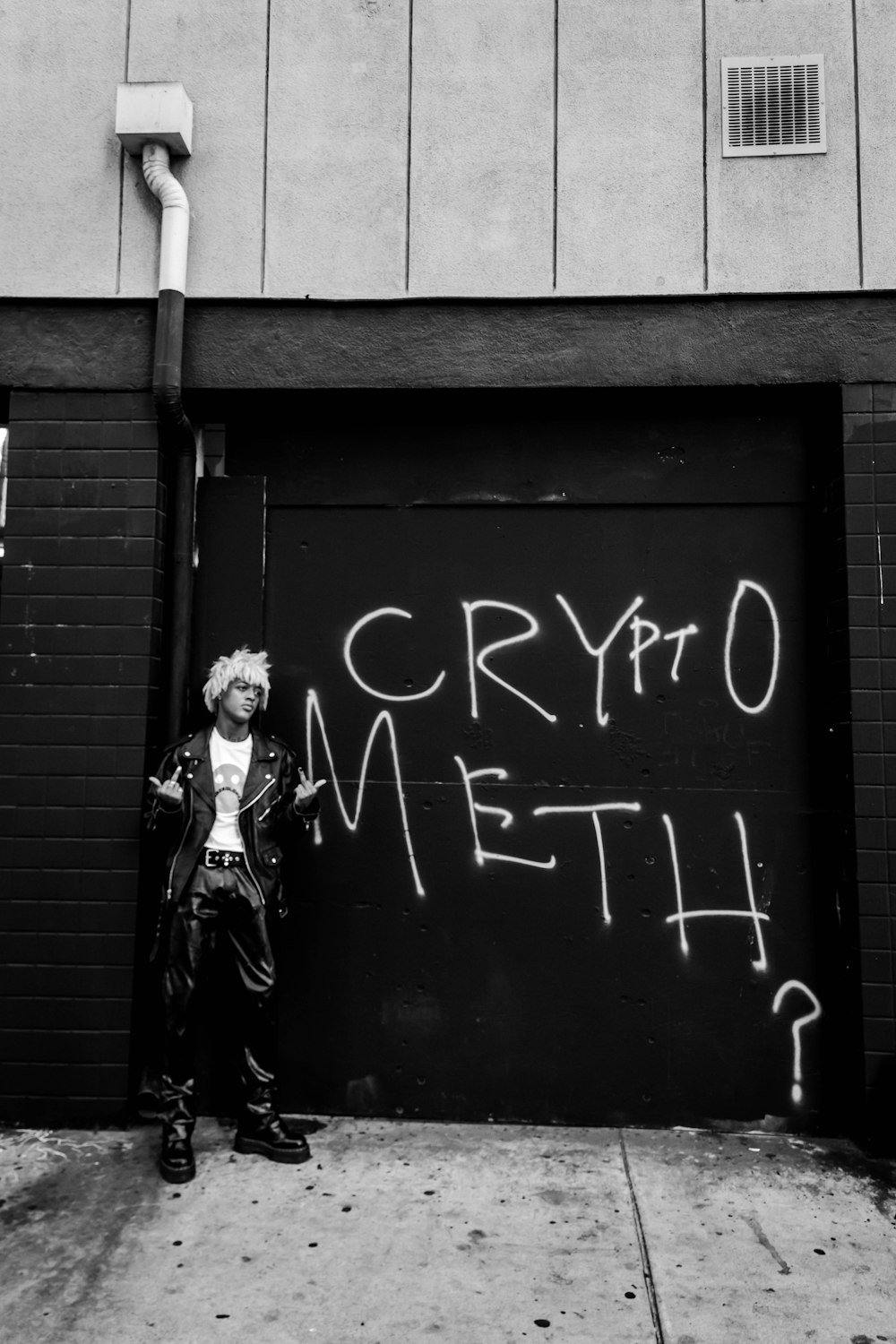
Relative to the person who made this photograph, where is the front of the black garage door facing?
facing the viewer

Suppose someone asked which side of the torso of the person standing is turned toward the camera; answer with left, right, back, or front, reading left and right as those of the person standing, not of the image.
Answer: front

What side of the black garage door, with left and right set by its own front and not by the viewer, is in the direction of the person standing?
right

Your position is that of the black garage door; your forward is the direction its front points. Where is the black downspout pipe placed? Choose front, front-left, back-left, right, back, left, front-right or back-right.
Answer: right

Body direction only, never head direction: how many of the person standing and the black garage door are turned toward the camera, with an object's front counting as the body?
2

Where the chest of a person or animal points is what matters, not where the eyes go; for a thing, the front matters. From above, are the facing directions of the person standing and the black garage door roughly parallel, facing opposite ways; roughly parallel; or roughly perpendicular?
roughly parallel
